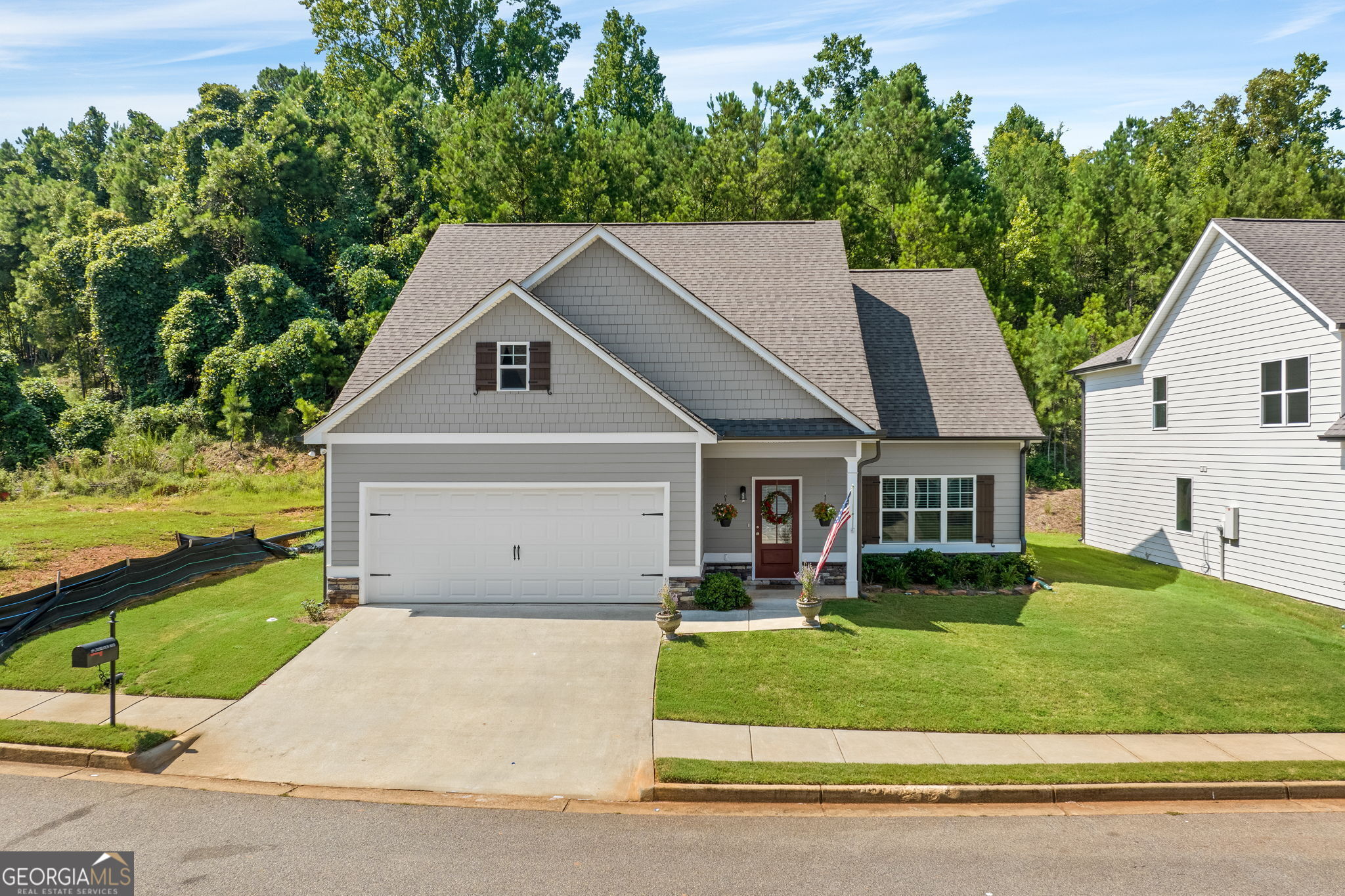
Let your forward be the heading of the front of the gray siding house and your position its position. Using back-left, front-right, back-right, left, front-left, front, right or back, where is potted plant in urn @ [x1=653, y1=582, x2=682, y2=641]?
front

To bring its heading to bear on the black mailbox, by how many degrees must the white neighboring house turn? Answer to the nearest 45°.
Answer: approximately 90° to its right

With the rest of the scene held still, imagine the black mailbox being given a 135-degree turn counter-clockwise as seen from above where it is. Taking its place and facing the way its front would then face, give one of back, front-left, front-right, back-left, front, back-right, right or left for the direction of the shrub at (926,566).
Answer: front

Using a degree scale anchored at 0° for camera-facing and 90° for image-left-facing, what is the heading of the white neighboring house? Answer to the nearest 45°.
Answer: approximately 315°

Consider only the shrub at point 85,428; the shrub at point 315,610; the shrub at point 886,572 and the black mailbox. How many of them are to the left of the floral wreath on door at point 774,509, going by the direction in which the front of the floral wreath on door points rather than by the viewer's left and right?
1

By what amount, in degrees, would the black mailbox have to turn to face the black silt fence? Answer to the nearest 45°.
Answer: approximately 135° to its right

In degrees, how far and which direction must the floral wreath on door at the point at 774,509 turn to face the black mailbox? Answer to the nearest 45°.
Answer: approximately 45° to its right

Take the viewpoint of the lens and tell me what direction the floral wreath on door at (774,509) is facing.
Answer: facing the viewer

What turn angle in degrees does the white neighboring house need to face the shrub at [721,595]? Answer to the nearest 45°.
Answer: approximately 90° to its right

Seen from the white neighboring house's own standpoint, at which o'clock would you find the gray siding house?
The gray siding house is roughly at 3 o'clock from the white neighboring house.
